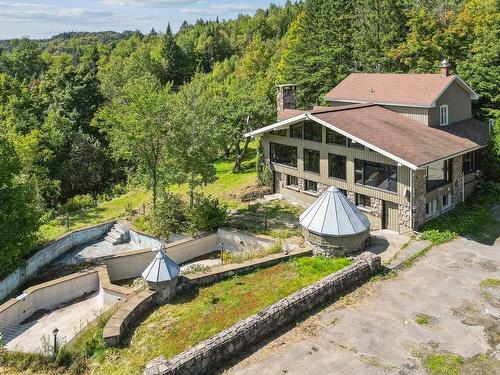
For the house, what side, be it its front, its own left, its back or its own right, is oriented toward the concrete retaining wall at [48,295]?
front

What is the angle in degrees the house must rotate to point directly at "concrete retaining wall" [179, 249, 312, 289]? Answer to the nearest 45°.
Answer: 0° — it already faces it

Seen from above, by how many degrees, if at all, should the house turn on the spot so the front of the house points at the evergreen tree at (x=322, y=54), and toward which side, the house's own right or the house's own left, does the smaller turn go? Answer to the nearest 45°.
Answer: approximately 135° to the house's own right

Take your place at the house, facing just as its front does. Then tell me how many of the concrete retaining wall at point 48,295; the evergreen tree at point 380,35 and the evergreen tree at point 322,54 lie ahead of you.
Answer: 1

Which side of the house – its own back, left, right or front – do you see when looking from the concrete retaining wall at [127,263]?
front

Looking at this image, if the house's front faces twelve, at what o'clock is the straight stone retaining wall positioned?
The straight stone retaining wall is roughly at 11 o'clock from the house.

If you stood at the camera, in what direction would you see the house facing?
facing the viewer and to the left of the viewer

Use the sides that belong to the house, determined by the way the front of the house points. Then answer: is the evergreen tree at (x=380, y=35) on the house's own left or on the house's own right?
on the house's own right

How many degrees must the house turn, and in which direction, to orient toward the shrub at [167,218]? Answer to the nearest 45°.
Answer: approximately 45° to its right
